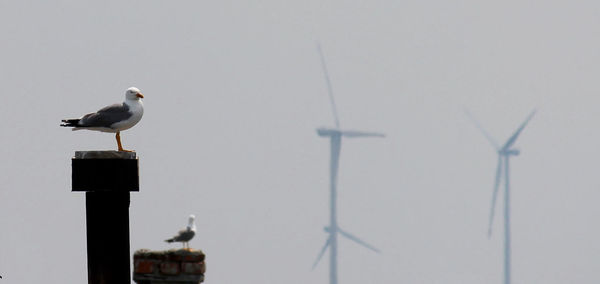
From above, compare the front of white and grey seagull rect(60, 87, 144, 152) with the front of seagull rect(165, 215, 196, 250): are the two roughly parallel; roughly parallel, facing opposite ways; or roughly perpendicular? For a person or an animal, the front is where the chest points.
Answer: roughly parallel

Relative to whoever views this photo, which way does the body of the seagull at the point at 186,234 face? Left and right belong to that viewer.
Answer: facing to the right of the viewer

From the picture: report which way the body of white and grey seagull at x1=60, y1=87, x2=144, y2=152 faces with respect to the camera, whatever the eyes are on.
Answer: to the viewer's right

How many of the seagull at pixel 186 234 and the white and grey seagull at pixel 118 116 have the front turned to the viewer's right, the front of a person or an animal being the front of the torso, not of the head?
2
